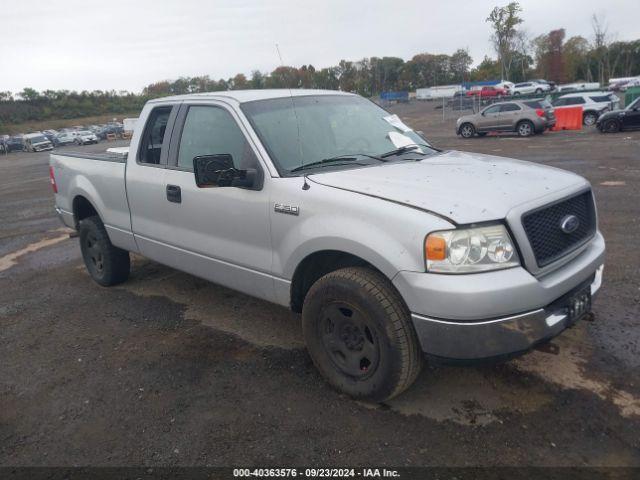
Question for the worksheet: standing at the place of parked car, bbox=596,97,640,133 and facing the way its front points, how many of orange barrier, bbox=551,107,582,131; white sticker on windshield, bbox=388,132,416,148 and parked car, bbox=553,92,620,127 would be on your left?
1

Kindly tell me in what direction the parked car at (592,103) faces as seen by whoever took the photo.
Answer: facing away from the viewer and to the left of the viewer

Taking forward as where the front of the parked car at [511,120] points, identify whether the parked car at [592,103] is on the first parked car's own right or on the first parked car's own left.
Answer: on the first parked car's own right

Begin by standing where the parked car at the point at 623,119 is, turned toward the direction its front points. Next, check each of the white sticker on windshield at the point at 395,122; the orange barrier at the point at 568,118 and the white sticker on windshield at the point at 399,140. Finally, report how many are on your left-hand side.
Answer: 2

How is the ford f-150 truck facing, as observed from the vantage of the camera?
facing the viewer and to the right of the viewer

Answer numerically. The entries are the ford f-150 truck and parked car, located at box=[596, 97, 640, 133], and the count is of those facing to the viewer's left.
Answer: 1

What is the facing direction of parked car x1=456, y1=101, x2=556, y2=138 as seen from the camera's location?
facing away from the viewer and to the left of the viewer

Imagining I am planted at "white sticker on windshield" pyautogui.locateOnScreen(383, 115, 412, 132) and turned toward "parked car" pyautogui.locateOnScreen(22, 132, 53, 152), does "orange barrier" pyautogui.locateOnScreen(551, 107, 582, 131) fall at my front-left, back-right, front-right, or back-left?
front-right

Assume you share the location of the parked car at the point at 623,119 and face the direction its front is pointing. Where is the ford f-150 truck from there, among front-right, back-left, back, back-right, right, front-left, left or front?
left

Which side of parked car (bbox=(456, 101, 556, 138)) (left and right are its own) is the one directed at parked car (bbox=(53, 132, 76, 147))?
front

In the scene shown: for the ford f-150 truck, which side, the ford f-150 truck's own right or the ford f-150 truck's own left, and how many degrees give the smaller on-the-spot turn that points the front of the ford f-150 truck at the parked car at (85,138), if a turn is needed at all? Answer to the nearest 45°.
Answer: approximately 180°

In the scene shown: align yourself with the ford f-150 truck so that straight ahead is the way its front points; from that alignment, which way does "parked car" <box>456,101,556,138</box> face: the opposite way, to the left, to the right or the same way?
the opposite way

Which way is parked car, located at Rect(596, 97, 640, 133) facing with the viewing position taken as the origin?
facing to the left of the viewer

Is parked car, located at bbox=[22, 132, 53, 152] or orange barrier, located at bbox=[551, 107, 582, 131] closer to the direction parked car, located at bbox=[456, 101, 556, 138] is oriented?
the parked car
